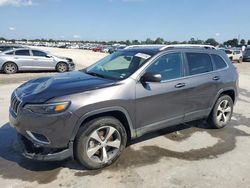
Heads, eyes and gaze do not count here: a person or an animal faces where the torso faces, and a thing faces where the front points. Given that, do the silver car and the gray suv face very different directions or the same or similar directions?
very different directions

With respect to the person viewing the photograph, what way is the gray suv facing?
facing the viewer and to the left of the viewer

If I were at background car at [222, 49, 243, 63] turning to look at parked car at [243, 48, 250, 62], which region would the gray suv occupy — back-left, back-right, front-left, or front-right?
back-right

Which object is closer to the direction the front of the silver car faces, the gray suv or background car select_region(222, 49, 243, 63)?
the background car

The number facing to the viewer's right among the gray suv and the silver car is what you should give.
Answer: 1

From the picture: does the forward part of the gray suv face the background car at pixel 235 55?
no

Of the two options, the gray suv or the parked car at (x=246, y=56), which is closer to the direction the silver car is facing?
the parked car

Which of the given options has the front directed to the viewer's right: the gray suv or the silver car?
the silver car

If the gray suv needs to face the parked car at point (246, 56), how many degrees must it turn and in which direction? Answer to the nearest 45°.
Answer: approximately 180°

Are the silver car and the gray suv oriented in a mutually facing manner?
no

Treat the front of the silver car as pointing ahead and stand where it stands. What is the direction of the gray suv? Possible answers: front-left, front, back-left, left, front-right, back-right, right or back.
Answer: right

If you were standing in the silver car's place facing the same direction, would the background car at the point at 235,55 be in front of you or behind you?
in front

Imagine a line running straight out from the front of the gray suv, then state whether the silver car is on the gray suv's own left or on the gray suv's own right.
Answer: on the gray suv's own right

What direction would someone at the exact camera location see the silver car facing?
facing to the right of the viewer

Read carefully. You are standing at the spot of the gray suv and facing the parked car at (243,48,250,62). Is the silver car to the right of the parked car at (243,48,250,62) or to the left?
left

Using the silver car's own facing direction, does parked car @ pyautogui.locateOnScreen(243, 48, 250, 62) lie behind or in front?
in front
